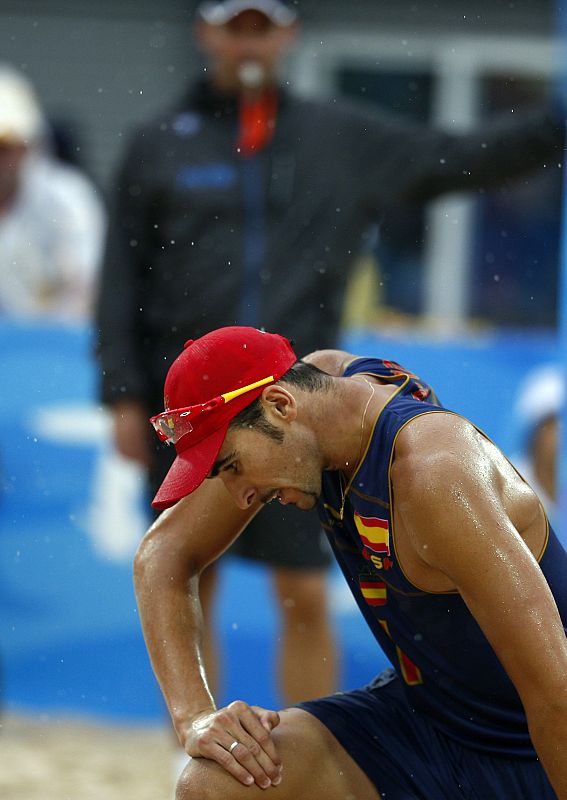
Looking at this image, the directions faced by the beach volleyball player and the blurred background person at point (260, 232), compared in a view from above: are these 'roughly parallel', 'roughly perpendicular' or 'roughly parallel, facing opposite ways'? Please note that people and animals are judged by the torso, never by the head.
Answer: roughly perpendicular

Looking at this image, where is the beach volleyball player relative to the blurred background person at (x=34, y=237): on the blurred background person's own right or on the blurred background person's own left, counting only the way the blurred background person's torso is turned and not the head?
on the blurred background person's own left

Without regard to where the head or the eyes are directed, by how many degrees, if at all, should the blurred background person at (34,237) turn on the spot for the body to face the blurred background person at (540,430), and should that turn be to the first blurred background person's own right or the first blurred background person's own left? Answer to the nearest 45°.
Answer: approximately 90° to the first blurred background person's own left

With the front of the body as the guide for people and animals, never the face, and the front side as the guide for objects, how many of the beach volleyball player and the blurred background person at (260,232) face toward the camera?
1

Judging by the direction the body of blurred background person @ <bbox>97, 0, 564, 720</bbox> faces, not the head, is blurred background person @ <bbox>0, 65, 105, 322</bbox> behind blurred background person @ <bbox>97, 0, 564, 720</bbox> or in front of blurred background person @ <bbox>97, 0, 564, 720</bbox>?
behind

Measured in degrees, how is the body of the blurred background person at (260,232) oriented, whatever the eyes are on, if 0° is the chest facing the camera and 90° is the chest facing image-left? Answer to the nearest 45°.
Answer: approximately 0°

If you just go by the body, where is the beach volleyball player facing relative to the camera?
to the viewer's left

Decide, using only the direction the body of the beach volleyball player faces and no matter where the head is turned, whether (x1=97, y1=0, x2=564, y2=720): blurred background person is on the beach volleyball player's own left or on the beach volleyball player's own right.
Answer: on the beach volleyball player's own right
